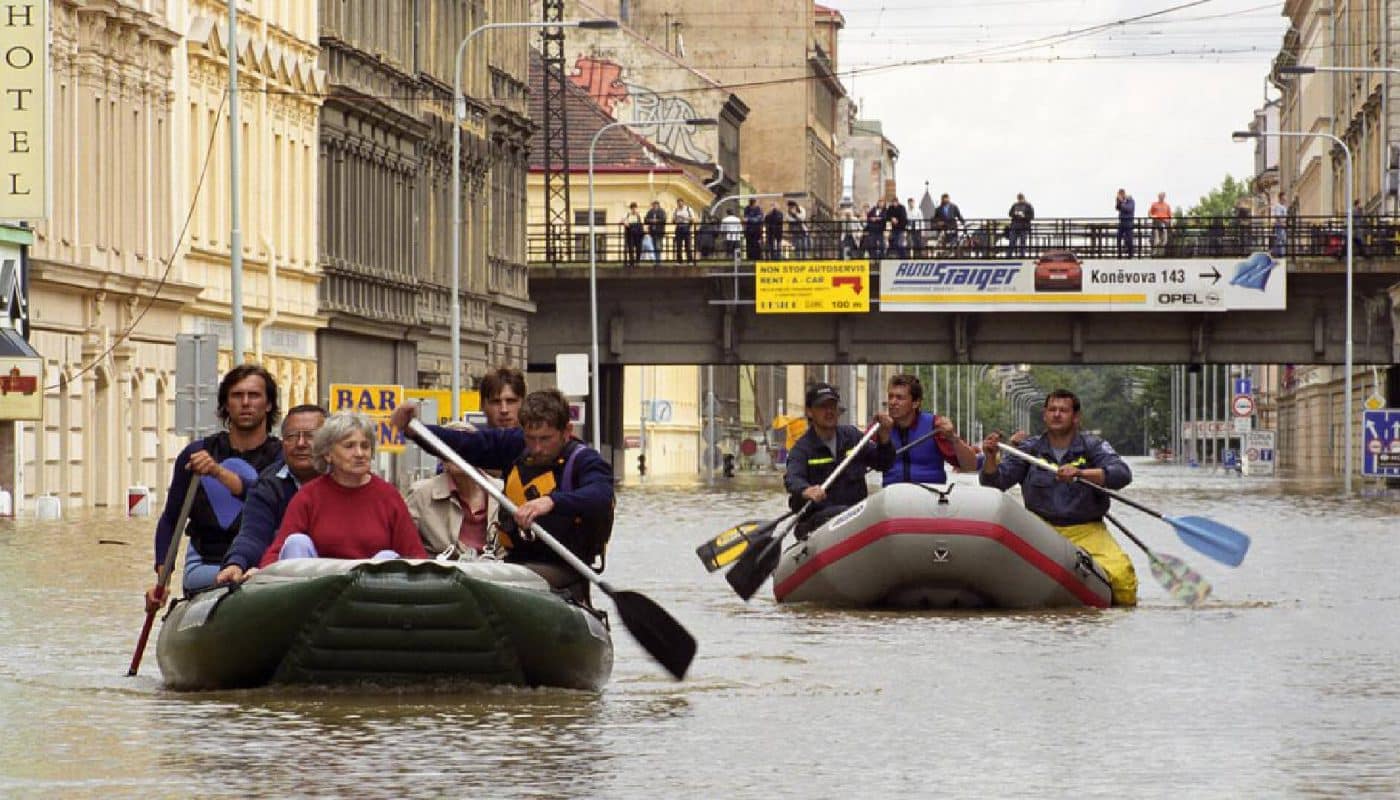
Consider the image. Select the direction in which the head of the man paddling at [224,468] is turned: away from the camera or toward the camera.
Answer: toward the camera

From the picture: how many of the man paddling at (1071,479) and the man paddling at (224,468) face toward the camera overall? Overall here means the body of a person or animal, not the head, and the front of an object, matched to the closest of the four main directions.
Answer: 2

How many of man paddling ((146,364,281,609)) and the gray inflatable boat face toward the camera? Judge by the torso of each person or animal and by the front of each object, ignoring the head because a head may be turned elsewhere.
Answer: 2

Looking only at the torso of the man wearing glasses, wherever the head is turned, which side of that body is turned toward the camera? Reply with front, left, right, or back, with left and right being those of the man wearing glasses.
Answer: front

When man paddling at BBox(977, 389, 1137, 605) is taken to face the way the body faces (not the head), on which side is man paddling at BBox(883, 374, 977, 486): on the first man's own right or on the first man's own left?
on the first man's own right

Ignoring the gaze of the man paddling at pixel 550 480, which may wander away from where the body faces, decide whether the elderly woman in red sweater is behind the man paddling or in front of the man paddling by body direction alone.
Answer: in front

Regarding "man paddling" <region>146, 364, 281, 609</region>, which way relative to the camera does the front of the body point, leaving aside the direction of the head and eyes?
toward the camera

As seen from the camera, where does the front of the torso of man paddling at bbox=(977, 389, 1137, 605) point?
toward the camera
